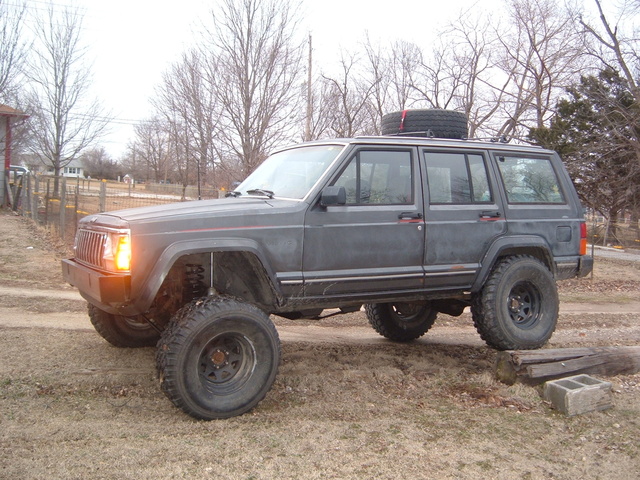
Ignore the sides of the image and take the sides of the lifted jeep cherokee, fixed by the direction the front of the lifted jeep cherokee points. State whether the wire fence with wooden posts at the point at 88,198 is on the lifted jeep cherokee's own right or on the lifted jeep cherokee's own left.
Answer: on the lifted jeep cherokee's own right

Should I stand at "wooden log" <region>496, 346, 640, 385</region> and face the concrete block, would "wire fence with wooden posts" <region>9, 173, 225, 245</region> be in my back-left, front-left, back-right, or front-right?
back-right

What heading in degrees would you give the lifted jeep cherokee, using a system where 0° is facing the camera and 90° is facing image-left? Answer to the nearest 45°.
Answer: approximately 45°

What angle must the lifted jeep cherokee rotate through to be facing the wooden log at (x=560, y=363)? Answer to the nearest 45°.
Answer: approximately 135° to its left
